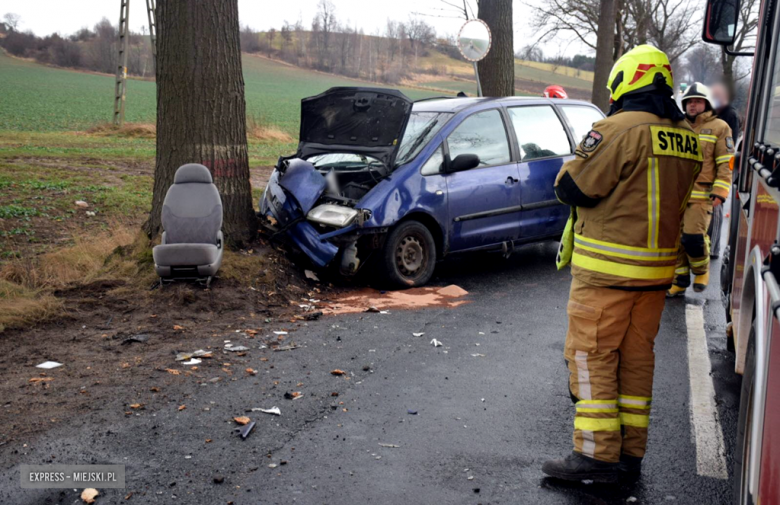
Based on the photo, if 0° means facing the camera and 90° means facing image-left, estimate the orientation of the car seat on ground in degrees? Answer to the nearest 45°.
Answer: approximately 0°

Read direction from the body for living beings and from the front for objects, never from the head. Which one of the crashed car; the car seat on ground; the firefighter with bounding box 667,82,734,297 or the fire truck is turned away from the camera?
the fire truck

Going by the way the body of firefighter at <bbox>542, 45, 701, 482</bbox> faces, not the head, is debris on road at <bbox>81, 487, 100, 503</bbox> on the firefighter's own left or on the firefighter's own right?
on the firefighter's own left

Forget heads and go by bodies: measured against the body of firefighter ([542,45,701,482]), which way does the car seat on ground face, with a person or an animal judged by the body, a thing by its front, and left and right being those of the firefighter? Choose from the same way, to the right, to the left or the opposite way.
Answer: the opposite way

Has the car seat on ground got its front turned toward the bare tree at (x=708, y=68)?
no

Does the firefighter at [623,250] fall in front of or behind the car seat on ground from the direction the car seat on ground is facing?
in front

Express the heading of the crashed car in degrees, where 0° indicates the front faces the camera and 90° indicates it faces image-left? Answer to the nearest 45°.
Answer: approximately 45°

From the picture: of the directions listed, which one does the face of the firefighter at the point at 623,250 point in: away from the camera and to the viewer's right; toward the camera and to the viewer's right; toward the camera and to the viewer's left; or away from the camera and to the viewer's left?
away from the camera and to the viewer's left

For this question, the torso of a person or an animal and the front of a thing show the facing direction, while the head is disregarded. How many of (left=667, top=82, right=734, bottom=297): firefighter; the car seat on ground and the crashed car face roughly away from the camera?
0

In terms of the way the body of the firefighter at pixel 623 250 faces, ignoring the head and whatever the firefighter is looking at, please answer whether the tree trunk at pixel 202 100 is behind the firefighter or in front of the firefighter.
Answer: in front

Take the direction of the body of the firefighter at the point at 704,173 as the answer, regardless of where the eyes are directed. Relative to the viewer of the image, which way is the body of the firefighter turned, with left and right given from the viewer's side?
facing the viewer and to the left of the viewer

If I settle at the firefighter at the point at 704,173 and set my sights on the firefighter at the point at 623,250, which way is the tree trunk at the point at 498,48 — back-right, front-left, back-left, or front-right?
back-right

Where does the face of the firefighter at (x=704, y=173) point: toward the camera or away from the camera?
toward the camera

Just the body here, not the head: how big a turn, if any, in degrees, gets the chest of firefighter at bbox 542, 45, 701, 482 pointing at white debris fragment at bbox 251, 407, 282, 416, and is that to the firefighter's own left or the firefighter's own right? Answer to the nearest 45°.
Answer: approximately 45° to the firefighter's own left

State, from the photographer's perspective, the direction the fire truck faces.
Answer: facing away from the viewer

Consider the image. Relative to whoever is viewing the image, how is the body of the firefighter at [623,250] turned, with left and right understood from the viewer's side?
facing away from the viewer and to the left of the viewer

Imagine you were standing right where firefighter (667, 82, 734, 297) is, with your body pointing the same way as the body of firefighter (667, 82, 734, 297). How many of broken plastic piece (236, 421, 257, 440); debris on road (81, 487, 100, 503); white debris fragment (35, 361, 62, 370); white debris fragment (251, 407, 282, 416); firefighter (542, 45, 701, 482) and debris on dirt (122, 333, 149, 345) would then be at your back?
0
